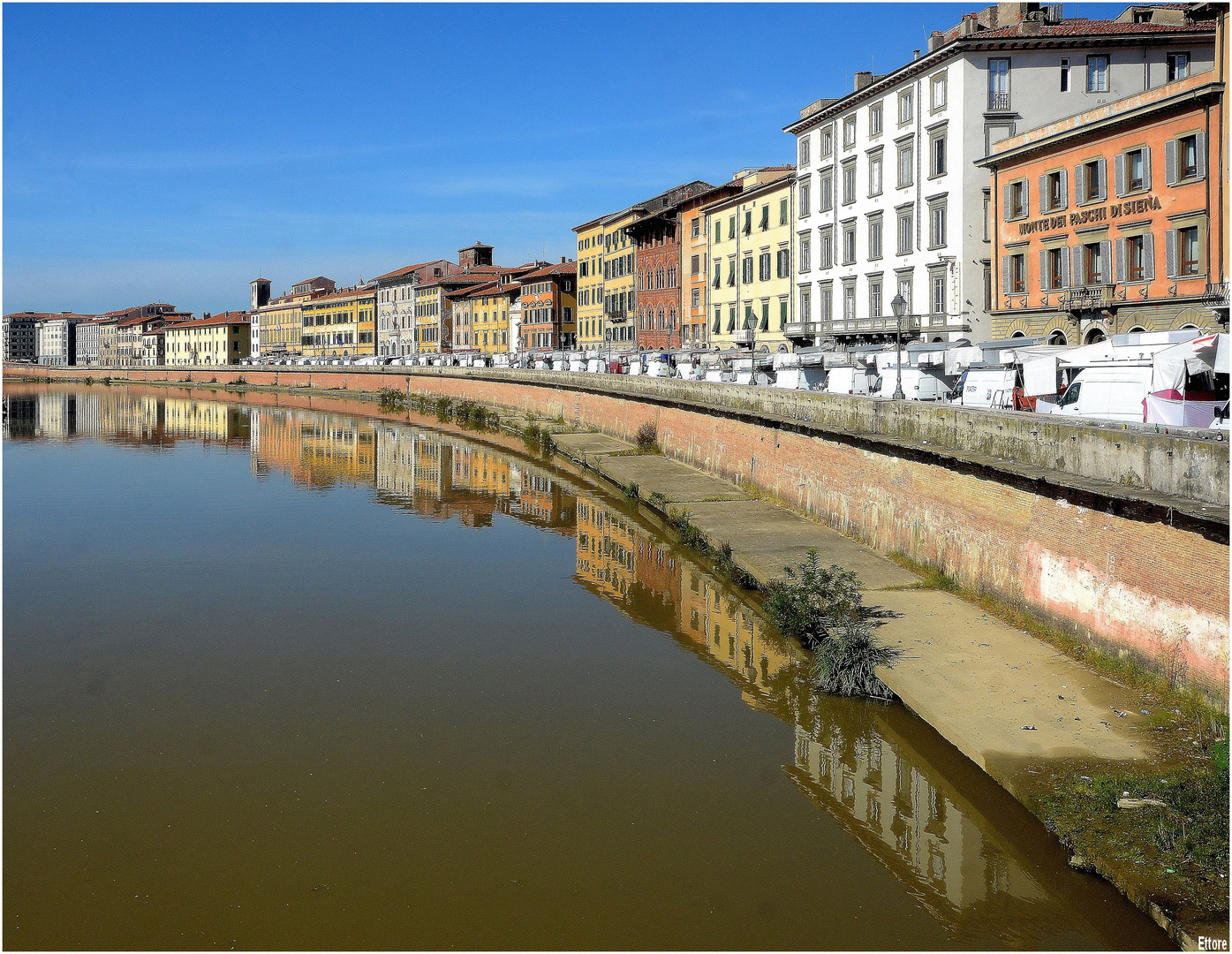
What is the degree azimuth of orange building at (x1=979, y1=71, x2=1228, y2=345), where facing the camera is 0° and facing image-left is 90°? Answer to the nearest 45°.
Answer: approximately 45°

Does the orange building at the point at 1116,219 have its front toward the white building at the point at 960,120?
no

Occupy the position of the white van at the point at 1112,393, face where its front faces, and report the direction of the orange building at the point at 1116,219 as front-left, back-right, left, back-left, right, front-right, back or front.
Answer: right

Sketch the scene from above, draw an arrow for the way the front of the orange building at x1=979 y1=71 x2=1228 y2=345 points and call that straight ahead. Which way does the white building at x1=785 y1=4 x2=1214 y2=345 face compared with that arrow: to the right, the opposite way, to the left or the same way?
the same way

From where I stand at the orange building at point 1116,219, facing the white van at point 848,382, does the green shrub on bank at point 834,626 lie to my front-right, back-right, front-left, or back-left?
front-left

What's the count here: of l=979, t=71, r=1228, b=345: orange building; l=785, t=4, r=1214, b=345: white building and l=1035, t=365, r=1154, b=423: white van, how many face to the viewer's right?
0

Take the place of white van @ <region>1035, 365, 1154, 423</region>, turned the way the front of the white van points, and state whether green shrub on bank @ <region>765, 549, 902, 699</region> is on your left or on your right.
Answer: on your left

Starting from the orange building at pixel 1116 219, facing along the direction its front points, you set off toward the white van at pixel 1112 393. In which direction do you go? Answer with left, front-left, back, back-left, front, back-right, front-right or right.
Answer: front-left

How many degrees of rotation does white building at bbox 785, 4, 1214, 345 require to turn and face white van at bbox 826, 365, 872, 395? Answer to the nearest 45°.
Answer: approximately 45° to its left

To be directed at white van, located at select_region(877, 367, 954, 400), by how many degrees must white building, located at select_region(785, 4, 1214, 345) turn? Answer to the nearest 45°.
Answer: approximately 45° to its left

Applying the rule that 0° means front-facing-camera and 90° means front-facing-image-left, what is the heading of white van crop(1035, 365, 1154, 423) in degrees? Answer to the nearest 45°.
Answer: approximately 90°

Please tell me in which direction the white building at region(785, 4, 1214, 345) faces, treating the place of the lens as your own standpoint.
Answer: facing the viewer and to the left of the viewer

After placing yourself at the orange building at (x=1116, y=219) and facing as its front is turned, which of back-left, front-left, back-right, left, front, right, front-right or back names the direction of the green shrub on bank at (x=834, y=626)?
front-left

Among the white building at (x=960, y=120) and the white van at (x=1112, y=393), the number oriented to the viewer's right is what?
0

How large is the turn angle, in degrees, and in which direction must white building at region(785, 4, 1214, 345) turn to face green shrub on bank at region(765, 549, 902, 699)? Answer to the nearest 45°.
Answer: approximately 45° to its left

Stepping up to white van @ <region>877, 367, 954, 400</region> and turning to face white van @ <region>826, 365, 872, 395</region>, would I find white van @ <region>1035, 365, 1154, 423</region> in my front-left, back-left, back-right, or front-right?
back-left
